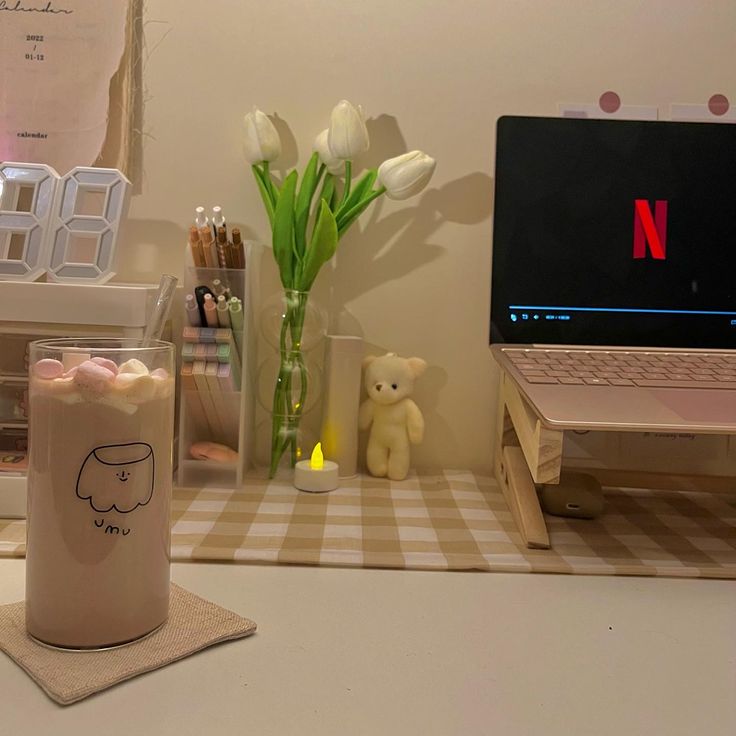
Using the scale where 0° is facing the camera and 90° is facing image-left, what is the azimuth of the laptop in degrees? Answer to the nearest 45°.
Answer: approximately 0°

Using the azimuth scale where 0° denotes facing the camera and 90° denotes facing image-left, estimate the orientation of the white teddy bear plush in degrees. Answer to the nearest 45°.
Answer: approximately 45°

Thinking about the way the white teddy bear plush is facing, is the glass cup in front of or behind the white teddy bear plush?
in front
